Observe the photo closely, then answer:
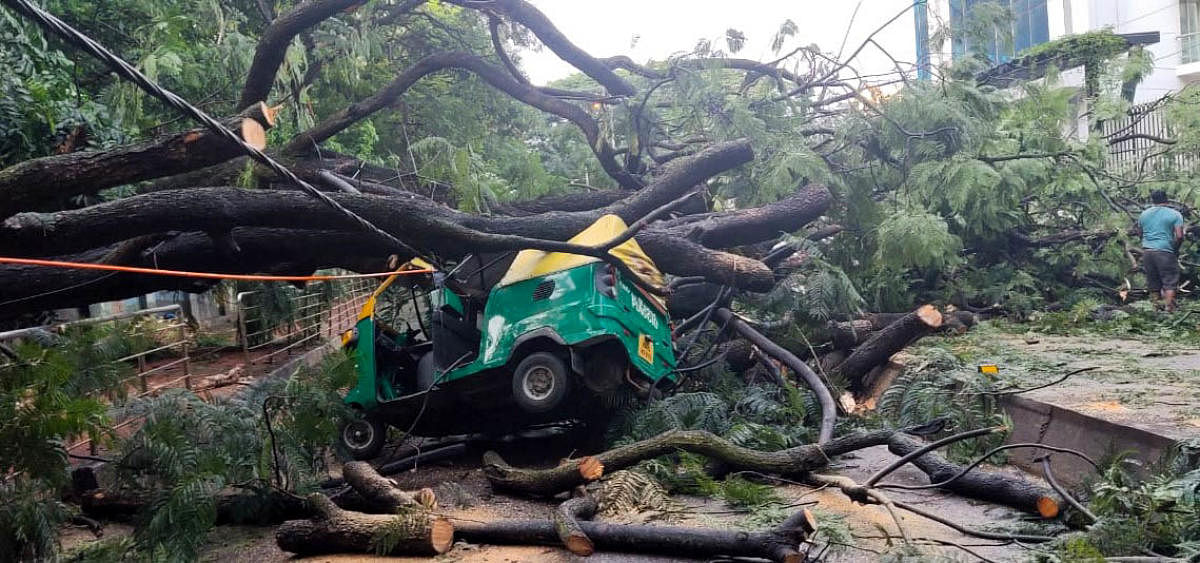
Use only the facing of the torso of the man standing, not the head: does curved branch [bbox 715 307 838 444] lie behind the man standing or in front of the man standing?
behind

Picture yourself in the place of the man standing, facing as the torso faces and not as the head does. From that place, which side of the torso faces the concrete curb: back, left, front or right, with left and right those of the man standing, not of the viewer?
back

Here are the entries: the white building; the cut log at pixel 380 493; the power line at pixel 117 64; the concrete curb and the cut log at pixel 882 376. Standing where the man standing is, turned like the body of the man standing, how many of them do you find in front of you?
1

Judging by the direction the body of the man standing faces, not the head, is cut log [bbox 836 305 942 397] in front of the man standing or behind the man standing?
behind

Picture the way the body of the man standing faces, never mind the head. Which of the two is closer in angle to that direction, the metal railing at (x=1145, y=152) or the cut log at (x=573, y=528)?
the metal railing

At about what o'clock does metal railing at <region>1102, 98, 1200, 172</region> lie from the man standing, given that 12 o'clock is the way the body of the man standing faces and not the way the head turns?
The metal railing is roughly at 12 o'clock from the man standing.

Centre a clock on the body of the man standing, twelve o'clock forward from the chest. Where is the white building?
The white building is roughly at 12 o'clock from the man standing.

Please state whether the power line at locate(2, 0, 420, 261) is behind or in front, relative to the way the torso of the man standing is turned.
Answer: behind

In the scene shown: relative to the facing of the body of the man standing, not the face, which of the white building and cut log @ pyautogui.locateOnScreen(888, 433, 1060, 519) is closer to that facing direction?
the white building

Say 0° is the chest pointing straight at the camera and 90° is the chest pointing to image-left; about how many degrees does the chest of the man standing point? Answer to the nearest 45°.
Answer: approximately 180°

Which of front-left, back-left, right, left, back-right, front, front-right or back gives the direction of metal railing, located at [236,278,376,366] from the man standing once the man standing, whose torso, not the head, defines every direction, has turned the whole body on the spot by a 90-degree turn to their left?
front
